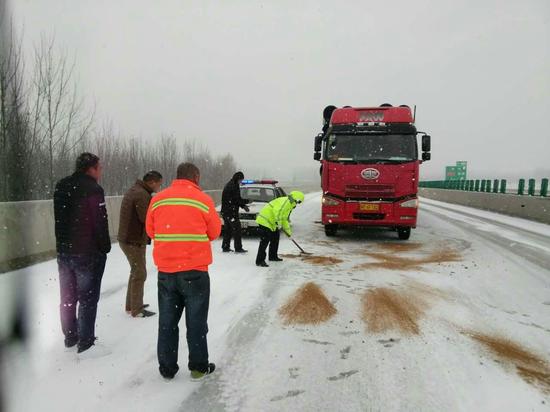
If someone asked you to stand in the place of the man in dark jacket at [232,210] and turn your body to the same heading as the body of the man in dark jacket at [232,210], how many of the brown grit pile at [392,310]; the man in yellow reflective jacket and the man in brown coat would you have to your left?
0

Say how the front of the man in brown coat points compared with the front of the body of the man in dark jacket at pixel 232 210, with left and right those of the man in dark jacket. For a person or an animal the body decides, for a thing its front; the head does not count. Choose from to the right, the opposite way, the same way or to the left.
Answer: the same way

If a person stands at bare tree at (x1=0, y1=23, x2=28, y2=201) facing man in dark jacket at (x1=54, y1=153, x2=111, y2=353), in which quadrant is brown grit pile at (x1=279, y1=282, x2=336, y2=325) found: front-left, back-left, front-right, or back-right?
front-left

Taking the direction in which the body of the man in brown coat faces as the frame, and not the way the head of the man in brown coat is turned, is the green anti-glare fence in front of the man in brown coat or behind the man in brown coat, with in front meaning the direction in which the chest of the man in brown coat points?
in front

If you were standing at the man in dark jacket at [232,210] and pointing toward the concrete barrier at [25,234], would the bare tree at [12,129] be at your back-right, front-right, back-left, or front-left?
front-right

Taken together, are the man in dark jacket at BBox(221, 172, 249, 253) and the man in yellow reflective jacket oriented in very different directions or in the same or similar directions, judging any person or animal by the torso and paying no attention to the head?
same or similar directions

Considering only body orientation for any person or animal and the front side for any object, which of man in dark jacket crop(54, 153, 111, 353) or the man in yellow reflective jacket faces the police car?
the man in dark jacket

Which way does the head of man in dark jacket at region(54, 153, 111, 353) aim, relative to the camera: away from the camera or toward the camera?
away from the camera

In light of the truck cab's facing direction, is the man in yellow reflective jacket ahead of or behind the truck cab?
ahead

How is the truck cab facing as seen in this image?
toward the camera

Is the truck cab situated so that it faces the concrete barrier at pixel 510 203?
no

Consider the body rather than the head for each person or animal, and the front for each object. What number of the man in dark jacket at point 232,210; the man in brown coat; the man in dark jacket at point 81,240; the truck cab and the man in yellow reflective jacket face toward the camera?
1

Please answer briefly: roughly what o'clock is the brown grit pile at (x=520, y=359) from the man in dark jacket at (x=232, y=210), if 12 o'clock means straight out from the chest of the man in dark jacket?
The brown grit pile is roughly at 2 o'clock from the man in dark jacket.

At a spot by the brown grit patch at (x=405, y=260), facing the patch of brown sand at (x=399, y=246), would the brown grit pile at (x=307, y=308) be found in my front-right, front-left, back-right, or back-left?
back-left
